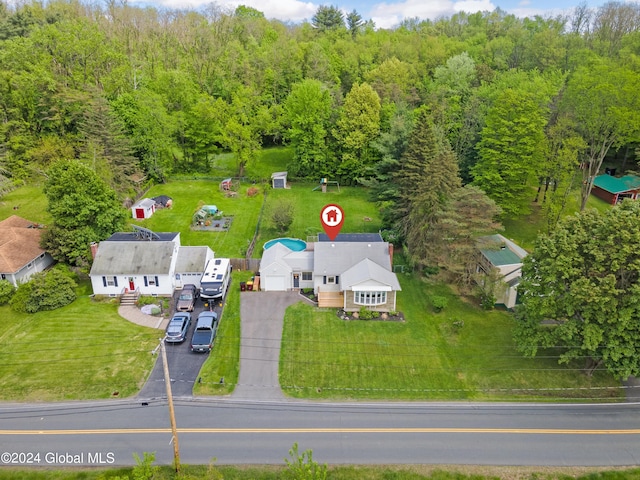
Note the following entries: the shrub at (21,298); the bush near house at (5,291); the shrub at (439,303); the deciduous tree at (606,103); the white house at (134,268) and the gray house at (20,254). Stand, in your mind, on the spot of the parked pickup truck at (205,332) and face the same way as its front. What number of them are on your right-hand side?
2

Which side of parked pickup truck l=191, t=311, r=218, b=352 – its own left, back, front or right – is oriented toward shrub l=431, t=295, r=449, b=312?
right

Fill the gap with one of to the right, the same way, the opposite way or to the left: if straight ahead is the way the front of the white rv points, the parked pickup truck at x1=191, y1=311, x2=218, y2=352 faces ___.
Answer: the opposite way

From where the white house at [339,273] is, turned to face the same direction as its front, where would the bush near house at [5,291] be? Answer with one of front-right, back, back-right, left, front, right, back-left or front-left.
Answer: right

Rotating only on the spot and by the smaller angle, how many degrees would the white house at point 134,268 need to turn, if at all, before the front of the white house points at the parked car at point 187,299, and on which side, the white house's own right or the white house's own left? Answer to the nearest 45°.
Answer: approximately 45° to the white house's own left

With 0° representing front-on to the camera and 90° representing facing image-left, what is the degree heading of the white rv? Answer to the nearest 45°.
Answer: approximately 0°

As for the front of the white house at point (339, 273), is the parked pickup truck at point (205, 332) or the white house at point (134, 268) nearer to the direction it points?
the parked pickup truck

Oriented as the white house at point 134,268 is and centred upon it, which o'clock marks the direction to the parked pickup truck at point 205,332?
The parked pickup truck is roughly at 11 o'clock from the white house.

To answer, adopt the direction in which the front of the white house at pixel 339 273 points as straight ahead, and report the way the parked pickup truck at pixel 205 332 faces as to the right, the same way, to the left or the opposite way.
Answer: the opposite way

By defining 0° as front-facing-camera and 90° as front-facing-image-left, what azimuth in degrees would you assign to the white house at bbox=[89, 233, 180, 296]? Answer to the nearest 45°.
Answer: approximately 0°

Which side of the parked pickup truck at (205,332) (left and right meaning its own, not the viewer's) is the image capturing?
back

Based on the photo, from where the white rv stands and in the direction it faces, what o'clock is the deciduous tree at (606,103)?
The deciduous tree is roughly at 9 o'clock from the white rv.

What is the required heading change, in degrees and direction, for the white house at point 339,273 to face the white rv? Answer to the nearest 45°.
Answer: approximately 90° to its right
